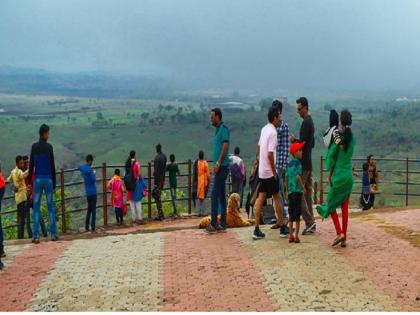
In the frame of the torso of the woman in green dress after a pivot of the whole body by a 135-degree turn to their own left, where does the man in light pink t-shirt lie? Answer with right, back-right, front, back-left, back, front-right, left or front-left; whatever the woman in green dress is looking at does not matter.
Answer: right

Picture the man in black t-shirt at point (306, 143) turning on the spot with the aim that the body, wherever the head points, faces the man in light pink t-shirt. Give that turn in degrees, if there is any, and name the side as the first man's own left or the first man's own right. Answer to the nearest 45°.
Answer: approximately 45° to the first man's own left

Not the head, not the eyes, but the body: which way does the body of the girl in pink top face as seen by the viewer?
away from the camera

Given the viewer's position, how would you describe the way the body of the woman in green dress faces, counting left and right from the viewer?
facing away from the viewer and to the left of the viewer

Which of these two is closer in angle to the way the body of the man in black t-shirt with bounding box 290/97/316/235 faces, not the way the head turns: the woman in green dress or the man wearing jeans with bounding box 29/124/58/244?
the man wearing jeans

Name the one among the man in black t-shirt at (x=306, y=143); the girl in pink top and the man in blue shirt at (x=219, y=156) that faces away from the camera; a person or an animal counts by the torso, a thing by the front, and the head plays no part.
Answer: the girl in pink top

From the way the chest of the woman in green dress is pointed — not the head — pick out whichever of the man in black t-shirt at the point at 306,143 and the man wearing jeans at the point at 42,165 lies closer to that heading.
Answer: the man in black t-shirt

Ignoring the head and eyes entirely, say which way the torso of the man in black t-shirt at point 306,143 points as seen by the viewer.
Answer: to the viewer's left

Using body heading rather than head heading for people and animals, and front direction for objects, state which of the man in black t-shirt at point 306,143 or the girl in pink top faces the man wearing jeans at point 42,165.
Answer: the man in black t-shirt

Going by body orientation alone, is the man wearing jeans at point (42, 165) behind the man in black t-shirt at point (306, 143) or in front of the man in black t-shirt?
in front
